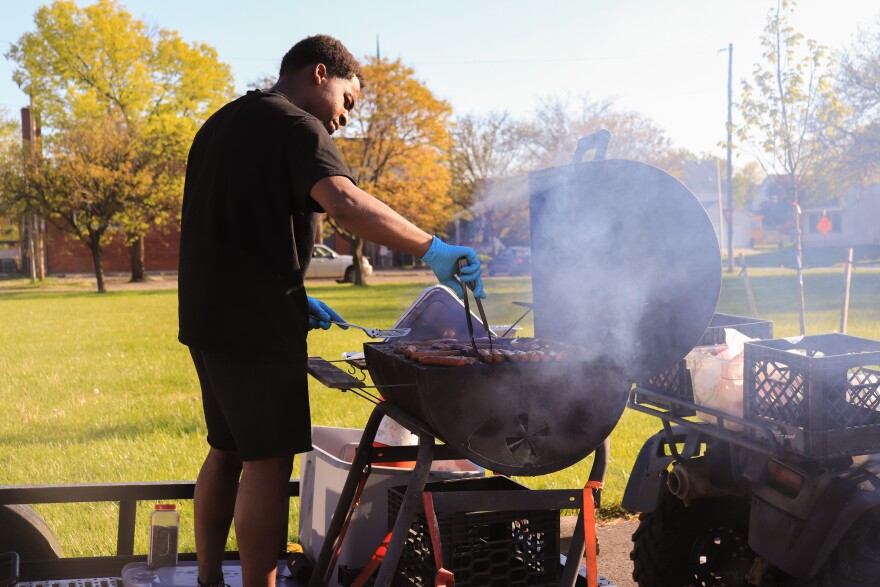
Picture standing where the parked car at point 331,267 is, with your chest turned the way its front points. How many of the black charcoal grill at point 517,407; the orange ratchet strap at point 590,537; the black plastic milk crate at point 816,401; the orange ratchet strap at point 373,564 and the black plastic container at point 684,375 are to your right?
5

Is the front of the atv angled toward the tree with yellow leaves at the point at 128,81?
no

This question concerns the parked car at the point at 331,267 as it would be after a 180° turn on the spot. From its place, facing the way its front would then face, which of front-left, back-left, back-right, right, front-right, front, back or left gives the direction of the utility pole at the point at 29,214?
front

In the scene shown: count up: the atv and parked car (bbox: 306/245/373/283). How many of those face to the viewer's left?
0

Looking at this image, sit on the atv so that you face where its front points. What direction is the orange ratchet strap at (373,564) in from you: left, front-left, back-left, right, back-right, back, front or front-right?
back-left

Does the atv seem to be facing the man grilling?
no

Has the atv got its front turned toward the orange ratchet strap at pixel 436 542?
no

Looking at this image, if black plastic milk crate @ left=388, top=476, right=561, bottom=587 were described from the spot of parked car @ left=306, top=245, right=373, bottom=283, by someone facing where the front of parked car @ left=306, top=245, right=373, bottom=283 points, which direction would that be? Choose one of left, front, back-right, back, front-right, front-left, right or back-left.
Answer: right

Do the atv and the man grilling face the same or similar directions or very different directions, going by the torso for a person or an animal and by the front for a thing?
same or similar directions

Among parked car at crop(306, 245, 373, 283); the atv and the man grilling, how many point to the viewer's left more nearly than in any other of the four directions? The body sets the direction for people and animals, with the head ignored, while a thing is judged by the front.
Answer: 0

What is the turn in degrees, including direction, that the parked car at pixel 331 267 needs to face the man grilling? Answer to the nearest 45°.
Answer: approximately 90° to its right

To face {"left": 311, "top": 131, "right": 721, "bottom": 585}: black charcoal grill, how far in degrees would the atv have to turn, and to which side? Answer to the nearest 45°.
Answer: approximately 135° to its left

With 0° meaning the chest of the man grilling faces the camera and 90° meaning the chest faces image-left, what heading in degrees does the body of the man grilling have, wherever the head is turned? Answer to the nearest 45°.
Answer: approximately 225°

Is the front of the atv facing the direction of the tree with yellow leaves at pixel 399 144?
no

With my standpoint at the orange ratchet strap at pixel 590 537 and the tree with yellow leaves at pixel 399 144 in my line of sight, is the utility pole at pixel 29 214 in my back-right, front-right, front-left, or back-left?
front-left

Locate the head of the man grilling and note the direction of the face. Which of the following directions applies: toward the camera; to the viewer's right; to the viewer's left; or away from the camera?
to the viewer's right

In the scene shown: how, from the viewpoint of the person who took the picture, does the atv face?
facing away from the viewer and to the right of the viewer

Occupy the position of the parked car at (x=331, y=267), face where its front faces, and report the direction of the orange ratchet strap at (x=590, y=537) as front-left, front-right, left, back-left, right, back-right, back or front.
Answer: right

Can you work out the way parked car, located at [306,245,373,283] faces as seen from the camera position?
facing to the right of the viewer

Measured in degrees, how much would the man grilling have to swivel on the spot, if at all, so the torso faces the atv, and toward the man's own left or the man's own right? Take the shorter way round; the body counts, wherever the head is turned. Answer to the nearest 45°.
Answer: approximately 45° to the man's own right

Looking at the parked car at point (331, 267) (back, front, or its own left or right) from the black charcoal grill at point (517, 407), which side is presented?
right
